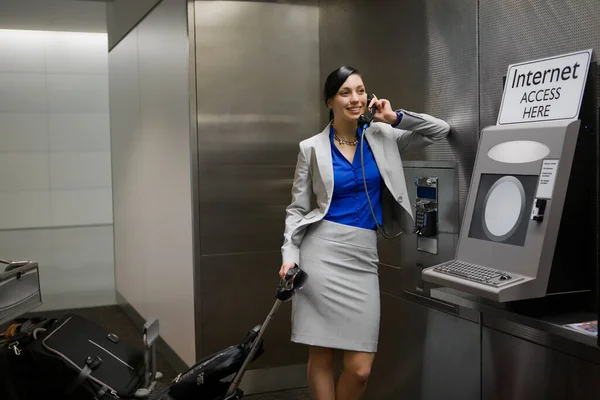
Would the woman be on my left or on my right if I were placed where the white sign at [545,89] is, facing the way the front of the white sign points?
on my right

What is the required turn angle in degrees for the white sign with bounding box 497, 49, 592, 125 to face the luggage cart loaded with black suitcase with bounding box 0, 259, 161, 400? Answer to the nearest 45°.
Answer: approximately 45° to its right

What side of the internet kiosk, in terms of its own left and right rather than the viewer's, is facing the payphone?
right

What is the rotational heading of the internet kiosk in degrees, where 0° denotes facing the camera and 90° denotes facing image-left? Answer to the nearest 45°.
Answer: approximately 45°

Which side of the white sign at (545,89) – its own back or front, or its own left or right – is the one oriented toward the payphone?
right
